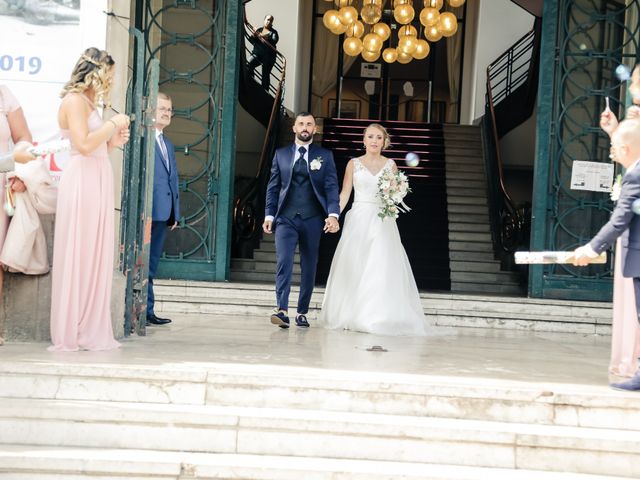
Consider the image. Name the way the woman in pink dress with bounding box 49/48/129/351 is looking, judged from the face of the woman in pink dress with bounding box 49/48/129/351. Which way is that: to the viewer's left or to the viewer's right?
to the viewer's right

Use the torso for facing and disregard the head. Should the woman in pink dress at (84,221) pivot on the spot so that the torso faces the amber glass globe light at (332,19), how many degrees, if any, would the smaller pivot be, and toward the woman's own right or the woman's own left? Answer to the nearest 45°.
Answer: approximately 45° to the woman's own left

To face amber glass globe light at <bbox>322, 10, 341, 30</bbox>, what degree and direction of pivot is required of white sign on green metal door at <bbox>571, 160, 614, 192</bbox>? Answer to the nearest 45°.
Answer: approximately 135° to its right

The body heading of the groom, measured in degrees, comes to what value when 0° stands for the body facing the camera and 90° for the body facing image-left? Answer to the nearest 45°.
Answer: approximately 0°

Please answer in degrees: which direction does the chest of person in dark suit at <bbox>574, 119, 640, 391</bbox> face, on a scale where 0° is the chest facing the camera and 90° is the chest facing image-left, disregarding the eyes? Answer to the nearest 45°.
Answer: approximately 90°

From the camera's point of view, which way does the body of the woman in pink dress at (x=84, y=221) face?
to the viewer's right

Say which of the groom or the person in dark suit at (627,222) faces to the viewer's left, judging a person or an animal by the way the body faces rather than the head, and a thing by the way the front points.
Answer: the person in dark suit

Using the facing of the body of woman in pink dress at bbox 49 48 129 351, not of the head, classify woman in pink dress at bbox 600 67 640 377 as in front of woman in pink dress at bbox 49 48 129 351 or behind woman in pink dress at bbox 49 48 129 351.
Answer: in front

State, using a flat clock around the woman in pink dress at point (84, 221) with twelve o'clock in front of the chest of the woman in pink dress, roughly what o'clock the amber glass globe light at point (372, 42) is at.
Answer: The amber glass globe light is roughly at 10 o'clock from the woman in pink dress.

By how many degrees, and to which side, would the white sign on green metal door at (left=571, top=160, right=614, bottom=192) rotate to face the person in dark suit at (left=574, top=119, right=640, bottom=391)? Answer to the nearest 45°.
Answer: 0° — it already faces them
